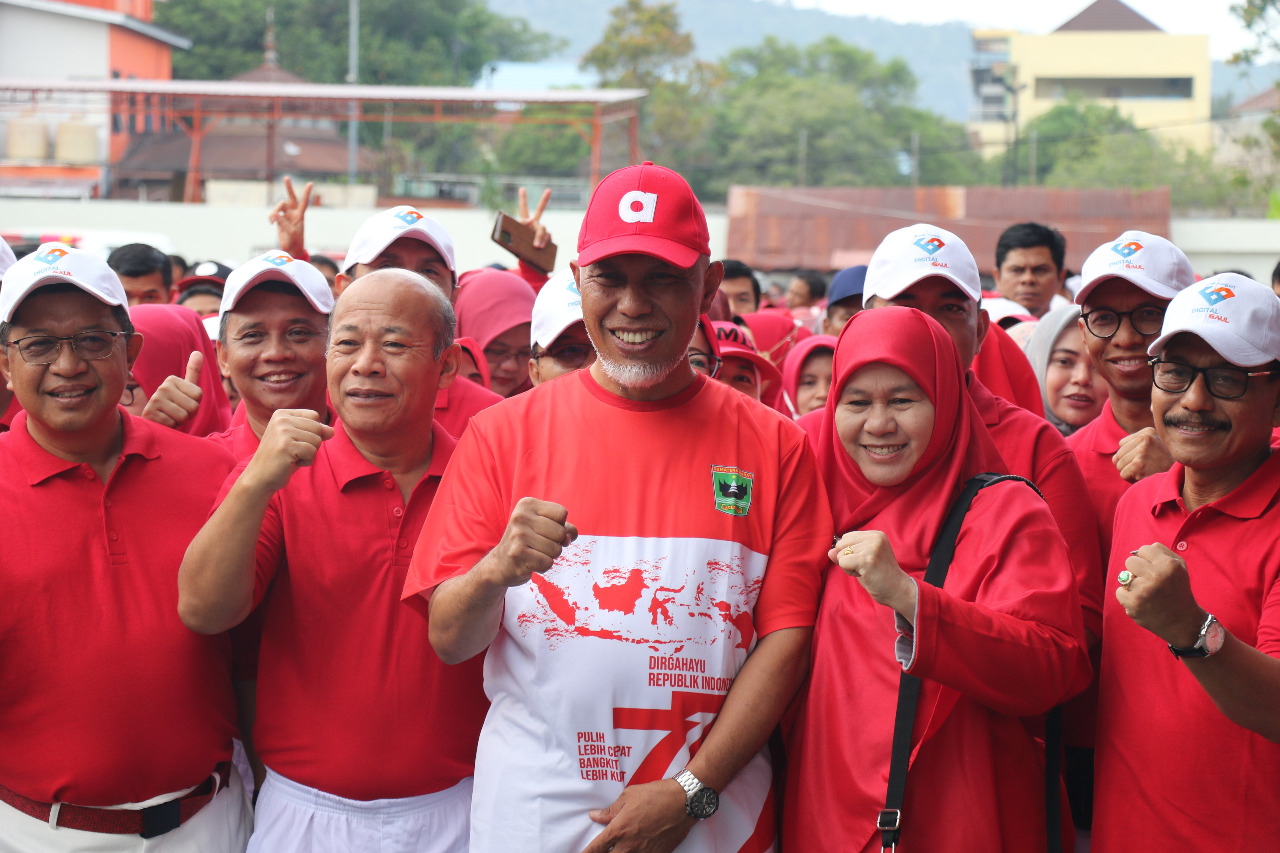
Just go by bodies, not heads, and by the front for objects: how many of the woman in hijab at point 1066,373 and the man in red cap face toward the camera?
2

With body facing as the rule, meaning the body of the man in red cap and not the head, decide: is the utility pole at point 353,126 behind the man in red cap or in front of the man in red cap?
behind

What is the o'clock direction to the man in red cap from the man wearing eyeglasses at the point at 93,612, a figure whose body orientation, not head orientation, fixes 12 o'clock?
The man in red cap is roughly at 10 o'clock from the man wearing eyeglasses.

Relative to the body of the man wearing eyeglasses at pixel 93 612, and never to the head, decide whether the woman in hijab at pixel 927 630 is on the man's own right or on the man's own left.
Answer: on the man's own left

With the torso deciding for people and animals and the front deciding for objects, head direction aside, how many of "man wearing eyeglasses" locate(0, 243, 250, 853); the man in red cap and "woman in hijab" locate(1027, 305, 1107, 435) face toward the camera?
3

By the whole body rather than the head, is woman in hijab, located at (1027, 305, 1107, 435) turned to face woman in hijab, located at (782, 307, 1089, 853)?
yes

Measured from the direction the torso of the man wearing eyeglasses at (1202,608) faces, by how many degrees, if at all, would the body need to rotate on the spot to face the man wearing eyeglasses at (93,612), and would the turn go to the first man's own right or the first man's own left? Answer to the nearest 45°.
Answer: approximately 45° to the first man's own right
